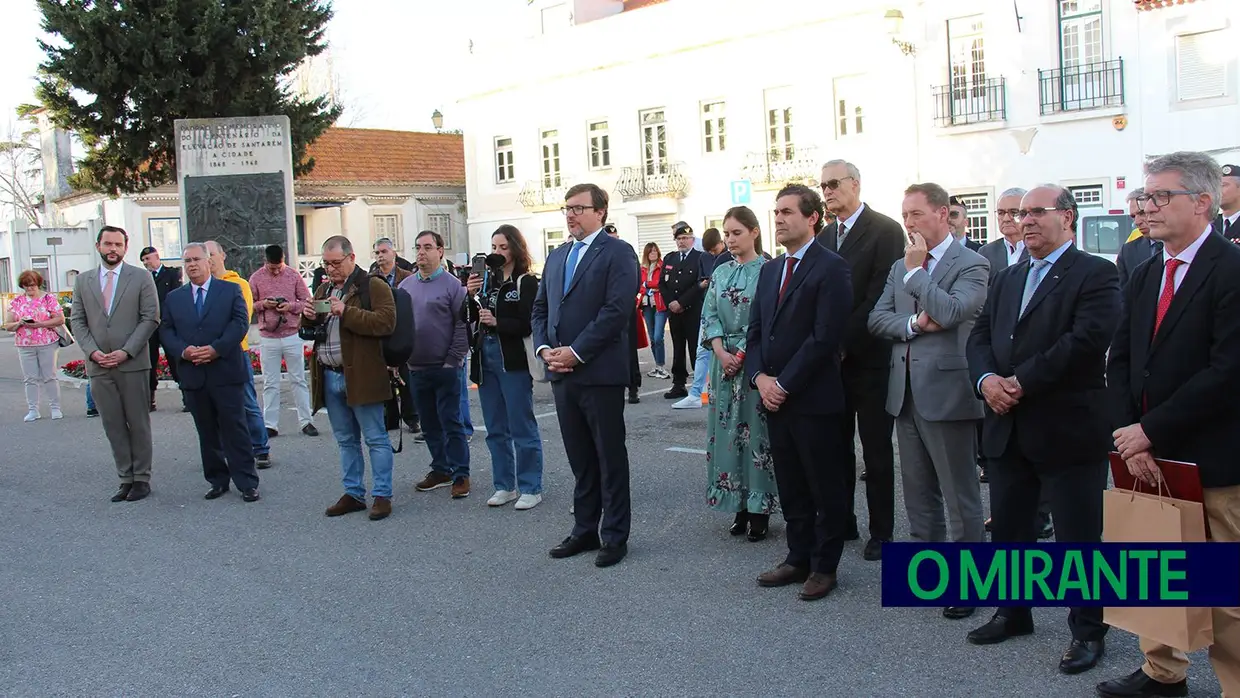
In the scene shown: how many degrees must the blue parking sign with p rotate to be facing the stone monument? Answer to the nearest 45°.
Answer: approximately 90° to its right

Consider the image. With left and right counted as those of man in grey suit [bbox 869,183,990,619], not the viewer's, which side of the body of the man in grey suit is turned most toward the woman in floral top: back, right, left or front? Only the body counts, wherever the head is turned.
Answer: right

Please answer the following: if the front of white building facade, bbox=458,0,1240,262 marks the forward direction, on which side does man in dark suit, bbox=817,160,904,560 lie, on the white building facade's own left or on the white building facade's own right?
on the white building facade's own left

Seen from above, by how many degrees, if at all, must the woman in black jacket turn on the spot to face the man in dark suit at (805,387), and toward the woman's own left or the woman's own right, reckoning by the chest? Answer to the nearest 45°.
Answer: approximately 90° to the woman's own left

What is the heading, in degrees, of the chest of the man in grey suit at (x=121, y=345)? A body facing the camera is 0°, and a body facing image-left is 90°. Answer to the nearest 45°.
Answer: approximately 0°

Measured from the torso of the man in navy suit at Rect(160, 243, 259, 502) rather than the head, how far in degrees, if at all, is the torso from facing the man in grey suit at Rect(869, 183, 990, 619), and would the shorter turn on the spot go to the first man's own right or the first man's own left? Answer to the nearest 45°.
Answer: approximately 45° to the first man's own left

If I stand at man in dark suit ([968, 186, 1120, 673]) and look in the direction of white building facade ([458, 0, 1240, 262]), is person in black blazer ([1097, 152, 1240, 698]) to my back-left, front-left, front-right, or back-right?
back-right

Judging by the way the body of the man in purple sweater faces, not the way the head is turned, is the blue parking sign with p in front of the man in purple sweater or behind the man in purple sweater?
behind

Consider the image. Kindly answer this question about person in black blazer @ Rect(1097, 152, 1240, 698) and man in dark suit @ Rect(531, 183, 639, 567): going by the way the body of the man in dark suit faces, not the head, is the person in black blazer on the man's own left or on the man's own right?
on the man's own left
